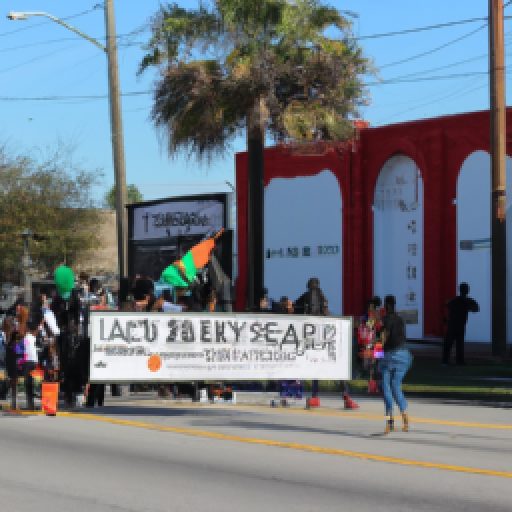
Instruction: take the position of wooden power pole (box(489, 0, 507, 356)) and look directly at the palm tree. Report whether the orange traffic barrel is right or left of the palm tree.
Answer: left

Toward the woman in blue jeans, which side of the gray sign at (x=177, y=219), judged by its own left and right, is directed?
front

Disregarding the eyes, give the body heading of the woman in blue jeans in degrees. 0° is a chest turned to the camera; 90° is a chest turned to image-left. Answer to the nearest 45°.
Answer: approximately 135°

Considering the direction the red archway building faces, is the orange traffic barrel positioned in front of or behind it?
in front

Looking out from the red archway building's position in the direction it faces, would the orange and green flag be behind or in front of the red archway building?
in front

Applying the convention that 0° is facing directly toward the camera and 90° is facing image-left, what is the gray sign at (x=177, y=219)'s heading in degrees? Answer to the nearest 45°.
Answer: approximately 0°

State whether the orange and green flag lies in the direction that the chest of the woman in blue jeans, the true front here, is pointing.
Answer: yes

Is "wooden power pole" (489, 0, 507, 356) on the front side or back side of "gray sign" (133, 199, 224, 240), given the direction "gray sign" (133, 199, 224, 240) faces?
on the front side

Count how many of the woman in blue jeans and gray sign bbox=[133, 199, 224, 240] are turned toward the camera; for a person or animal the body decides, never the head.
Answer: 1

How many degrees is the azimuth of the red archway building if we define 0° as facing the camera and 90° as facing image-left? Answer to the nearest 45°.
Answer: approximately 45°
